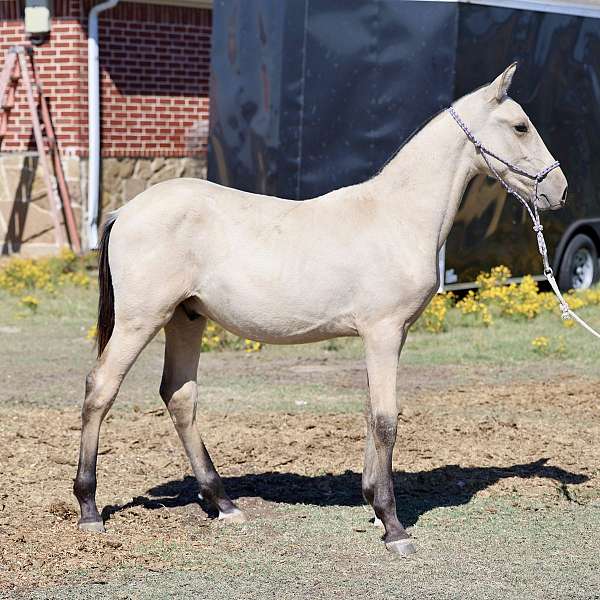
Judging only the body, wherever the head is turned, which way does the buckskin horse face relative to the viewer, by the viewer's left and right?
facing to the right of the viewer

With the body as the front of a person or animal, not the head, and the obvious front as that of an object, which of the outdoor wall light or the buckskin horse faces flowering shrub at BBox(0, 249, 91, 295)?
the outdoor wall light

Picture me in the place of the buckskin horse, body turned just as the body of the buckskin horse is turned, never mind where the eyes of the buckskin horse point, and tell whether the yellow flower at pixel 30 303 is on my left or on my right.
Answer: on my left

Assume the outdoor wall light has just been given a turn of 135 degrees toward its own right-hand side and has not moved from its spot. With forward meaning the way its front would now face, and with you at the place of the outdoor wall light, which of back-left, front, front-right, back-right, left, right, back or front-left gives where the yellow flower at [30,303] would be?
back-left

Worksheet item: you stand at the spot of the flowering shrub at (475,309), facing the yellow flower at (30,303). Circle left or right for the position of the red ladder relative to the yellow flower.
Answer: right

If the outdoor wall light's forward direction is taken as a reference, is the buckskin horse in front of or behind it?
in front

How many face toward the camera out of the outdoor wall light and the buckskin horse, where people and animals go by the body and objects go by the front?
1

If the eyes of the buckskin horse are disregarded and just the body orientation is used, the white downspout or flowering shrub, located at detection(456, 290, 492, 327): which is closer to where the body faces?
the flowering shrub

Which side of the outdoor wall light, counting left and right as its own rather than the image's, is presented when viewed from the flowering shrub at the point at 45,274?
front

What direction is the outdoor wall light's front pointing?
toward the camera

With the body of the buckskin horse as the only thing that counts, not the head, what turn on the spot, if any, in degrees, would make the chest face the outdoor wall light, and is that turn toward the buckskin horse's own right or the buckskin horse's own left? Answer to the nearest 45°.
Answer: approximately 90° to the buckskin horse's own left

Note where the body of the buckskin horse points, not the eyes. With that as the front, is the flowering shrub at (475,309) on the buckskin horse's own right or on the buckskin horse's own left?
on the buckskin horse's own left
